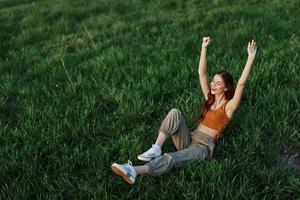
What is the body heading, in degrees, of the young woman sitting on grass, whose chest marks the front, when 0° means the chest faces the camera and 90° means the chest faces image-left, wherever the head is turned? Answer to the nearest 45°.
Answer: approximately 45°
